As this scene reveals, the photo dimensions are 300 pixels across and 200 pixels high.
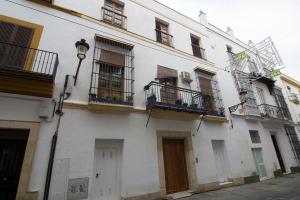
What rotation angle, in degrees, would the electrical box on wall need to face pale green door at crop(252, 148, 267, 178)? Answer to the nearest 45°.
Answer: approximately 45° to its left

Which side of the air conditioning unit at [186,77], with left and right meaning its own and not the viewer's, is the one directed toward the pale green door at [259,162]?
left

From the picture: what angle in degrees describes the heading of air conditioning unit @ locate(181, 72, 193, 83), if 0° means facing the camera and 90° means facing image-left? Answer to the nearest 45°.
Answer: approximately 315°

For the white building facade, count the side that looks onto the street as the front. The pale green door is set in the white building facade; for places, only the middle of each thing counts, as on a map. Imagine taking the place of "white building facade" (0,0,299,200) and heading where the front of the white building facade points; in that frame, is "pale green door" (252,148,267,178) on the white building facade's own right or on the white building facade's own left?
on the white building facade's own left

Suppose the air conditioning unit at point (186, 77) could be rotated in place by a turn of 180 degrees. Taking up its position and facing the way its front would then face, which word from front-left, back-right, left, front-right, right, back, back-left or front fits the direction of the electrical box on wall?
left

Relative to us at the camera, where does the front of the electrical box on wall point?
facing the viewer and to the right of the viewer

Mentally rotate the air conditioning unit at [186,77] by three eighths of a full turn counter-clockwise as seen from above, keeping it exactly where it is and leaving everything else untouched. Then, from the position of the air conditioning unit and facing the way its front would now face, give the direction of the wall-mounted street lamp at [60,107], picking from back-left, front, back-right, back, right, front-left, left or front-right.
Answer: back-left
